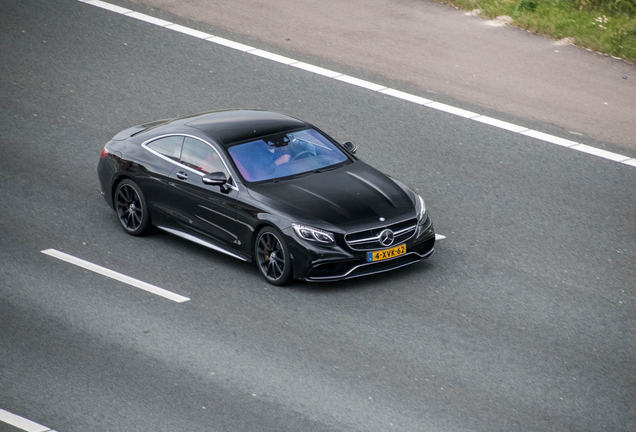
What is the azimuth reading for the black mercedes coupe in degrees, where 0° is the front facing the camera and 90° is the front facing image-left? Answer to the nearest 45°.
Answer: approximately 315°
